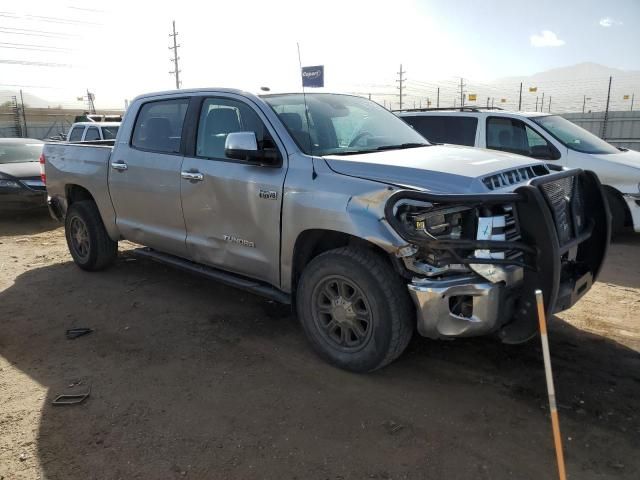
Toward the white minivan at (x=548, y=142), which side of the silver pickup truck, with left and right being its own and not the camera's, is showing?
left

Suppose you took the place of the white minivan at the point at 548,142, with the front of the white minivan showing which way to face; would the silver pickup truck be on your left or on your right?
on your right

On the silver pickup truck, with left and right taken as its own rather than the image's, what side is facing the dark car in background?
back

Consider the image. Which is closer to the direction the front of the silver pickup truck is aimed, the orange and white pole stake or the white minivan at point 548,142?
the orange and white pole stake

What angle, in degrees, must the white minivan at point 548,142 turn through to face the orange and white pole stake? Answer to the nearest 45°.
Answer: approximately 45° to its right

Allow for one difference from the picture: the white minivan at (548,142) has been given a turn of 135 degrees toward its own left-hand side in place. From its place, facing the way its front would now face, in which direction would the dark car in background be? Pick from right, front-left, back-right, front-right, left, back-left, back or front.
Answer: left

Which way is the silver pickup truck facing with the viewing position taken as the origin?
facing the viewer and to the right of the viewer

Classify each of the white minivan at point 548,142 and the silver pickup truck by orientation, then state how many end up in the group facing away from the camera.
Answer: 0

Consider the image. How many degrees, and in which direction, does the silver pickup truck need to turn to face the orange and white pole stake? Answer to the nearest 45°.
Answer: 0° — it already faces it
